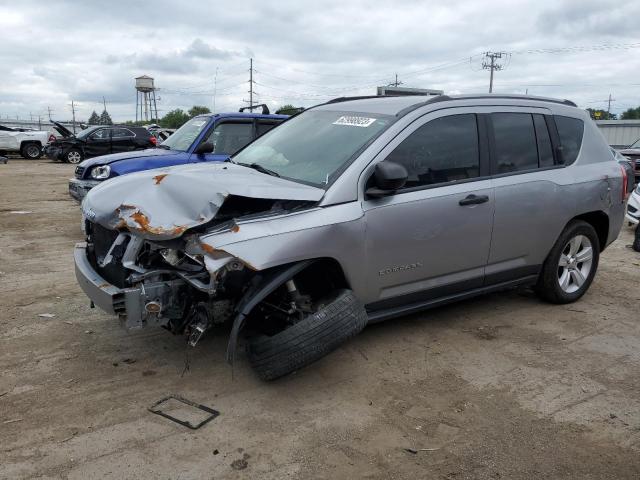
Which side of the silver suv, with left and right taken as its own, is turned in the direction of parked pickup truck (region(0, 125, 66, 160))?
right

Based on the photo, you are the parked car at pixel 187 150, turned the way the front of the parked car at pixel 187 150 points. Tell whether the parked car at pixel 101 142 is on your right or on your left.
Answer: on your right

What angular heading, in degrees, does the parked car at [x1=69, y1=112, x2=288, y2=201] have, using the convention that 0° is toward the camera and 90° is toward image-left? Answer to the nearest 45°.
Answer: approximately 45°

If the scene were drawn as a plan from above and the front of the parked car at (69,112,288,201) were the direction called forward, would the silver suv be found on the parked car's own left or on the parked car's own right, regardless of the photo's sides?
on the parked car's own left

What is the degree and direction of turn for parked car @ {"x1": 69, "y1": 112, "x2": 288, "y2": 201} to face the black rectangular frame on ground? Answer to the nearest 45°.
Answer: approximately 45° to its left

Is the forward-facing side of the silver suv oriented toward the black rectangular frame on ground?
yes

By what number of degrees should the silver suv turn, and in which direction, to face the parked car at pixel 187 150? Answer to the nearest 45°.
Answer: approximately 90° to its right

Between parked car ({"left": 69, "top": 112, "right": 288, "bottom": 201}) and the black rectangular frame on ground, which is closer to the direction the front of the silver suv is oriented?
the black rectangular frame on ground
